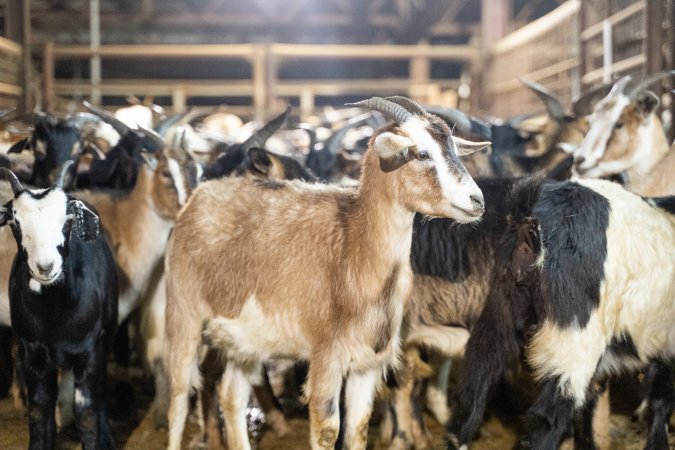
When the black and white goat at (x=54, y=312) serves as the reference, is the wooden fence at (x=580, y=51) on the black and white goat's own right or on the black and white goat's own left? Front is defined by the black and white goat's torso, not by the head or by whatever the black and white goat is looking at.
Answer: on the black and white goat's own left

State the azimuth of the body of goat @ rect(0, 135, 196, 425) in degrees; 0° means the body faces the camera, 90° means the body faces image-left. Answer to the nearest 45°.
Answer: approximately 315°

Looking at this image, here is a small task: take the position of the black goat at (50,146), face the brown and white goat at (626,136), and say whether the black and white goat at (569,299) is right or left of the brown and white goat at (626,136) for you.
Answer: right

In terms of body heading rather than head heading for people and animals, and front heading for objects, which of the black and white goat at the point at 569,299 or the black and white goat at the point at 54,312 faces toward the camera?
the black and white goat at the point at 54,312

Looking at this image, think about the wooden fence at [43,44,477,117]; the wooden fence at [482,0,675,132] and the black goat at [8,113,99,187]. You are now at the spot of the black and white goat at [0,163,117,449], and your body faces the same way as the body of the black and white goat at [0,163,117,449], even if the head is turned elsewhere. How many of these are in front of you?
0

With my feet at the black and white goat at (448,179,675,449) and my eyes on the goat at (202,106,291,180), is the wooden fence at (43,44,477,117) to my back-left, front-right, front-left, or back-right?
front-right

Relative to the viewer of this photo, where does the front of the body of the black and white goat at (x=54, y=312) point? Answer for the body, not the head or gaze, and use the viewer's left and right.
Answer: facing the viewer

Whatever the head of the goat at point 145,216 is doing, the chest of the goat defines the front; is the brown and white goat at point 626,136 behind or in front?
in front

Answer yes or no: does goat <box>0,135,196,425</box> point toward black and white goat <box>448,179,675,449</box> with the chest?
yes

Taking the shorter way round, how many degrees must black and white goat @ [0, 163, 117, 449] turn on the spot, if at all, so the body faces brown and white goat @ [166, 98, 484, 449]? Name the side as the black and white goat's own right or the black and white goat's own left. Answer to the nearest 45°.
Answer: approximately 45° to the black and white goat's own left

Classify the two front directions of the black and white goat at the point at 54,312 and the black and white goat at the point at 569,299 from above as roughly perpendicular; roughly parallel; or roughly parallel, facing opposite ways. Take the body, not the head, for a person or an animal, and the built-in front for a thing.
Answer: roughly perpendicular

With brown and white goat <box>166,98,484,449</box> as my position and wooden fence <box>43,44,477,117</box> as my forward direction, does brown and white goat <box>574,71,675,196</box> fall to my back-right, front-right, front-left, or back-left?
front-right

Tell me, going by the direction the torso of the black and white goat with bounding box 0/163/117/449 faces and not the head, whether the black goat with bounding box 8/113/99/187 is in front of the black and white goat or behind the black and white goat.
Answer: behind

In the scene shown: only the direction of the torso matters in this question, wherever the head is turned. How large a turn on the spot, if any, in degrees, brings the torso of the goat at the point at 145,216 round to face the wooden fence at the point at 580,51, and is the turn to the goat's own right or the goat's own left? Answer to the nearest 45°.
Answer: approximately 90° to the goat's own left

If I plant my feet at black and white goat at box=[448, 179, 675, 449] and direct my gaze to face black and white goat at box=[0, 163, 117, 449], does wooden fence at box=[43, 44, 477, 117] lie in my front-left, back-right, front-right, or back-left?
front-right
